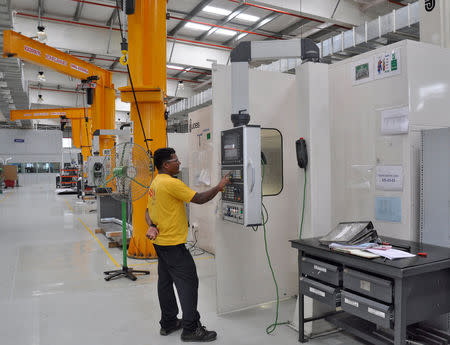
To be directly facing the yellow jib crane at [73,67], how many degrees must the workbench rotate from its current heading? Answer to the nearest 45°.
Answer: approximately 90° to its right

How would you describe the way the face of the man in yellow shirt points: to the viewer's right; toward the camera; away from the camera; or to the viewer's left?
to the viewer's right

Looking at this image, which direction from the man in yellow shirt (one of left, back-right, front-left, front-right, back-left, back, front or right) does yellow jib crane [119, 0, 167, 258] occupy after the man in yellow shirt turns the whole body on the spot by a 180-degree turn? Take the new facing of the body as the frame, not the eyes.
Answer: right

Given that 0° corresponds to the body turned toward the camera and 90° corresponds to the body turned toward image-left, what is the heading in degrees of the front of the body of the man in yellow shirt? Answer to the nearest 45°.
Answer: approximately 270°

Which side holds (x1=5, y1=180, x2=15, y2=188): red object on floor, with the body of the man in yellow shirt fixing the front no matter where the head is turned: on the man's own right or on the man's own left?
on the man's own left

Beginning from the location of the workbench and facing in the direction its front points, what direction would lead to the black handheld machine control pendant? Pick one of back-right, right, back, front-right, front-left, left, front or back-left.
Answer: right

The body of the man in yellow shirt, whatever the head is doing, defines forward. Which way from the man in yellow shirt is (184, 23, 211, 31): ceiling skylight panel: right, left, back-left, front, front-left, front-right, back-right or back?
left

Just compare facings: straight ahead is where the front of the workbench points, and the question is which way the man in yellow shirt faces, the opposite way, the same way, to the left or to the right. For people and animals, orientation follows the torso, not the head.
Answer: the opposite way

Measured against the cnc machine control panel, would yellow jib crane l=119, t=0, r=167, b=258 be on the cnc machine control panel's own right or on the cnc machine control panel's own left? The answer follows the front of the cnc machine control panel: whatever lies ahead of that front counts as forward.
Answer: on the cnc machine control panel's own right

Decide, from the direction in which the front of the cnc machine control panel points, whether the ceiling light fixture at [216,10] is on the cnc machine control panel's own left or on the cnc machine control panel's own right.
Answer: on the cnc machine control panel's own right

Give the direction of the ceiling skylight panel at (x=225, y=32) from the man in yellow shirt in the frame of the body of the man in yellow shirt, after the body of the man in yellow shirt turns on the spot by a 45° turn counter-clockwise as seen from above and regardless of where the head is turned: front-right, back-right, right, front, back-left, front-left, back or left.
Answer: front-left

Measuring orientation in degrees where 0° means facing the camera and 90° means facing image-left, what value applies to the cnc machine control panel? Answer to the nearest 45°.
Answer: approximately 45°

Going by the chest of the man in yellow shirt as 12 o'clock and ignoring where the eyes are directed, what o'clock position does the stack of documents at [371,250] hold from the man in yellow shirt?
The stack of documents is roughly at 1 o'clock from the man in yellow shirt.
